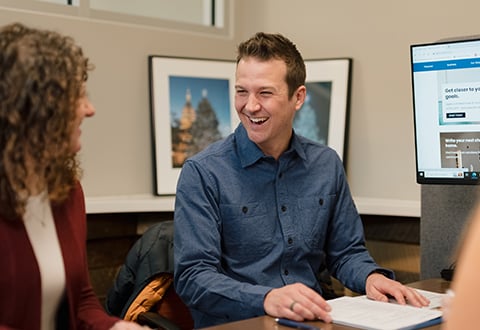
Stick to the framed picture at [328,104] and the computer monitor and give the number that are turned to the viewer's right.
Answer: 0

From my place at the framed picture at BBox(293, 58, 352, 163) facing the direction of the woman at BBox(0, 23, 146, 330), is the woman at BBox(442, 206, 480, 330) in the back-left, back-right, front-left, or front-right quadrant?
front-left

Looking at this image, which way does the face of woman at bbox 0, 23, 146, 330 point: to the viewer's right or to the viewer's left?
to the viewer's right

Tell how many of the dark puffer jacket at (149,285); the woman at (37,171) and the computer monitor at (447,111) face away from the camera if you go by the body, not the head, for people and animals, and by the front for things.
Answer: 0

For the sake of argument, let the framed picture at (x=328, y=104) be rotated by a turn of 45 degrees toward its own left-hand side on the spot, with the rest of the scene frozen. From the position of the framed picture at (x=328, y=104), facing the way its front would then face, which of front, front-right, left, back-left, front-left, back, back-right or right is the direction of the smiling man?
front

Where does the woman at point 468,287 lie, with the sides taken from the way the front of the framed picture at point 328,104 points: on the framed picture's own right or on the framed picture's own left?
on the framed picture's own left

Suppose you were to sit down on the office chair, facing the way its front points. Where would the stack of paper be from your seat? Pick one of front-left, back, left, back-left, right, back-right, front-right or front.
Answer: front

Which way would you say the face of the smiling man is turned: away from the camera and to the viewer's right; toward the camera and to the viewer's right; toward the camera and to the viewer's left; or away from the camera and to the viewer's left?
toward the camera and to the viewer's left

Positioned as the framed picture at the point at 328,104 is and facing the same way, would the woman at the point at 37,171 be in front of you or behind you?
in front

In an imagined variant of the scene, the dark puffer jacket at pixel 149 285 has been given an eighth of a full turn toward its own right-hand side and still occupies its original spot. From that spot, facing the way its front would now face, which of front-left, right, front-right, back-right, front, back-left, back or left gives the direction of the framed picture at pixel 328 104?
back-left

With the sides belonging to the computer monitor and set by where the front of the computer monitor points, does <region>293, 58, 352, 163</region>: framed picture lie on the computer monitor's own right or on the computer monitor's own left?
on the computer monitor's own right

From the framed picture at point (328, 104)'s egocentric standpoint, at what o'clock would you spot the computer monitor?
The computer monitor is roughly at 10 o'clock from the framed picture.

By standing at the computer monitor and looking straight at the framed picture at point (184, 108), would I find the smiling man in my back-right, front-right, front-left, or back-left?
front-left

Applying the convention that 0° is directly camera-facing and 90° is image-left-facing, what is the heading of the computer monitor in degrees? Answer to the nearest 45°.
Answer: approximately 45°

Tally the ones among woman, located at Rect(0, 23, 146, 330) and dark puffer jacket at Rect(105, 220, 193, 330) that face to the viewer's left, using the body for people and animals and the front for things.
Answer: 0

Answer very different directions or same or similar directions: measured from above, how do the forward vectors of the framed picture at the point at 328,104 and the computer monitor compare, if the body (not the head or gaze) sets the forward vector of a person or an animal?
same or similar directions

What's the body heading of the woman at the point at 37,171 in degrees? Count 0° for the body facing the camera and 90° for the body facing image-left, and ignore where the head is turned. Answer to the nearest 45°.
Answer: approximately 315°

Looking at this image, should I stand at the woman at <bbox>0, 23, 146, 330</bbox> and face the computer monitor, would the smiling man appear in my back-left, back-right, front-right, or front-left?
front-left
